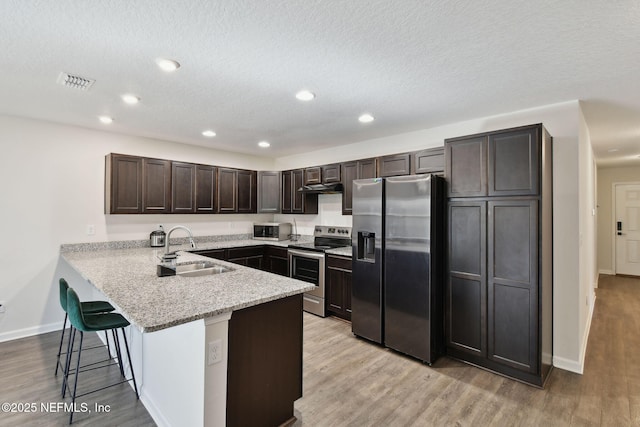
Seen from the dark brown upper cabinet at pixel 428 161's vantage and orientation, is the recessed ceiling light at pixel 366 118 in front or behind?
in front

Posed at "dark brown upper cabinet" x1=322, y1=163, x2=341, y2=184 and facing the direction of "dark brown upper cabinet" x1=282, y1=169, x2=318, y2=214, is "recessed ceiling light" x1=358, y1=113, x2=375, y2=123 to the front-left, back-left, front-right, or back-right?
back-left

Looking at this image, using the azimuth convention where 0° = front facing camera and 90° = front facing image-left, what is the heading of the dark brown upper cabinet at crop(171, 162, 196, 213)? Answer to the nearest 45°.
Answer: approximately 0°

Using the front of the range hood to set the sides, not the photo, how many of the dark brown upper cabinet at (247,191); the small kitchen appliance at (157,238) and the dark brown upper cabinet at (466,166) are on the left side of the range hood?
1

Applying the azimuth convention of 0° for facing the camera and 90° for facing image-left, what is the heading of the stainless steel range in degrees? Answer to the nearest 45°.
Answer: approximately 45°

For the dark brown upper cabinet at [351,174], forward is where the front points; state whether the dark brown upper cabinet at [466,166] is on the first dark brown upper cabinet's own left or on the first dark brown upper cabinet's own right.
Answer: on the first dark brown upper cabinet's own left

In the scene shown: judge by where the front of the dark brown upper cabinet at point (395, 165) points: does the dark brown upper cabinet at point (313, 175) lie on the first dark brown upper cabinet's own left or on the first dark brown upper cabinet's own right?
on the first dark brown upper cabinet's own right

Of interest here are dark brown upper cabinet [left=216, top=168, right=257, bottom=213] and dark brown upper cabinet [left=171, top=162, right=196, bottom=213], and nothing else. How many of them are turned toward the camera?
2
